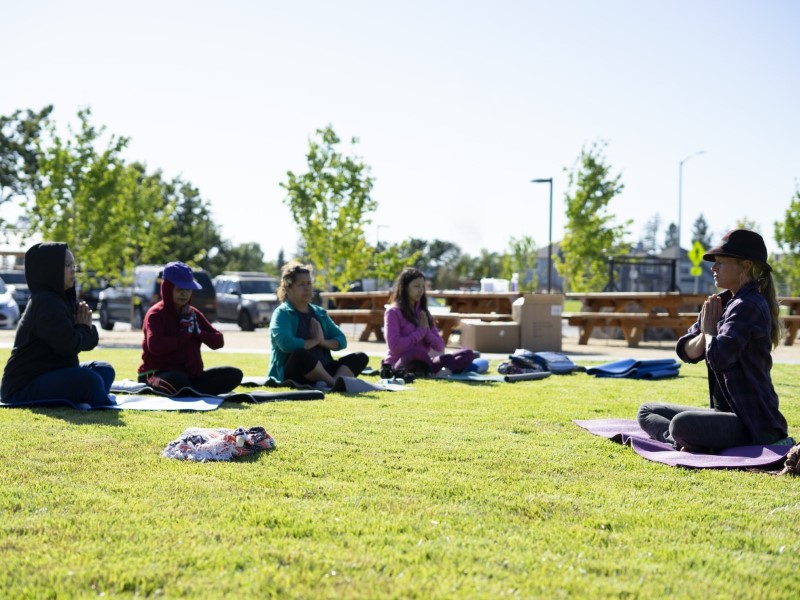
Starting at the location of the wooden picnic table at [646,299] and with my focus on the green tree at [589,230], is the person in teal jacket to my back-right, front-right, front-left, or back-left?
back-left

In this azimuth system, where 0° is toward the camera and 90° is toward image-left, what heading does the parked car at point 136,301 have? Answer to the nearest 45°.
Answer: approximately 45°

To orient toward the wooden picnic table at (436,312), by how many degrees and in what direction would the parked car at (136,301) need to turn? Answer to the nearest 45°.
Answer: approximately 90° to its left

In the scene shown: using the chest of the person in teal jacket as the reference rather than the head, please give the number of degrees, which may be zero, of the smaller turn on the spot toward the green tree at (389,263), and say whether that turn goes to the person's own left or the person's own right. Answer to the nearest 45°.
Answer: approximately 135° to the person's own left

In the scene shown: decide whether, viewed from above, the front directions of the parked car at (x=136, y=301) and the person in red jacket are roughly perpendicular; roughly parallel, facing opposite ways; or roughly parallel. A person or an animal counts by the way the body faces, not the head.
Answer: roughly perpendicular

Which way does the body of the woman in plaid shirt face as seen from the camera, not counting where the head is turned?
to the viewer's left

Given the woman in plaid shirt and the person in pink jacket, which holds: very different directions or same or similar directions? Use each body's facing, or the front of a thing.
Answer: very different directions

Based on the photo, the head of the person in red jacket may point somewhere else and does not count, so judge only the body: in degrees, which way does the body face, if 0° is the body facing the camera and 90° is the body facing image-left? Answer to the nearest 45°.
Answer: approximately 315°

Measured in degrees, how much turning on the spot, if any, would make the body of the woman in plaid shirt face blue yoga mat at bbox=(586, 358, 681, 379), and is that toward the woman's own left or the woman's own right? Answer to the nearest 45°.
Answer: approximately 90° to the woman's own right

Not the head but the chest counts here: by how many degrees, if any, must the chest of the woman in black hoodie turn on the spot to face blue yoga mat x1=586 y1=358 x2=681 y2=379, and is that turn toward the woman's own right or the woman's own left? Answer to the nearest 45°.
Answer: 0° — they already face it

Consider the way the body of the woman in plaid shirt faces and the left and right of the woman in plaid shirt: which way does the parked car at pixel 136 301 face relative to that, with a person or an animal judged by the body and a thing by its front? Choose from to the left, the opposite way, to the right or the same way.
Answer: to the left

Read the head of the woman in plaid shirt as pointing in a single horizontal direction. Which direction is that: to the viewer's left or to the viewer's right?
to the viewer's left
